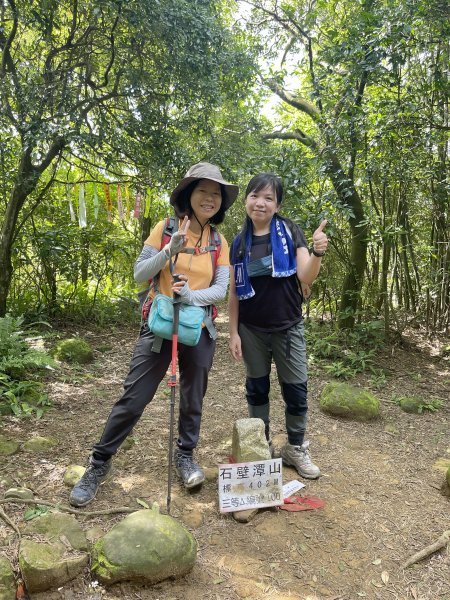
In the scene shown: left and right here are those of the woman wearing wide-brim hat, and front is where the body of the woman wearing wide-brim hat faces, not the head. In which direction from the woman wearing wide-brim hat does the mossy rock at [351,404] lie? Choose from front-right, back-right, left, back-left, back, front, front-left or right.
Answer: back-left

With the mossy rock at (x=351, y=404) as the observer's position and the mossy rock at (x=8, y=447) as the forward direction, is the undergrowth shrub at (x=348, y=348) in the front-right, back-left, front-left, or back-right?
back-right

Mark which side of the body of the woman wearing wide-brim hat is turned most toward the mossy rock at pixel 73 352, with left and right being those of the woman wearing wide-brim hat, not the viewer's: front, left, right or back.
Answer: back

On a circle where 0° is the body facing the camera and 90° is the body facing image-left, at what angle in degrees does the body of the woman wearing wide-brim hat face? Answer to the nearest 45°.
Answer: approximately 0°

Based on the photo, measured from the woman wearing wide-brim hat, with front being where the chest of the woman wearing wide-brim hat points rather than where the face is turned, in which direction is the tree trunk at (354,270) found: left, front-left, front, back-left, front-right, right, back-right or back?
back-left
